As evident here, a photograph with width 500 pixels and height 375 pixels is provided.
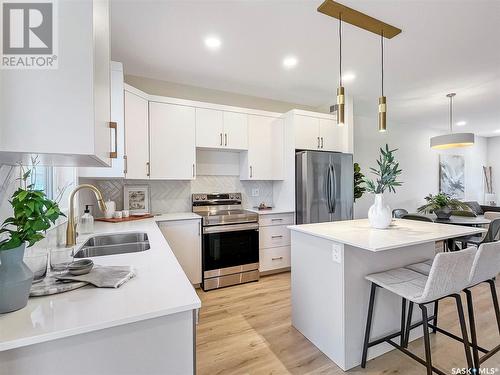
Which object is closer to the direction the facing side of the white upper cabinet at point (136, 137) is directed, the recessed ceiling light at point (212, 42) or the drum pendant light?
the recessed ceiling light

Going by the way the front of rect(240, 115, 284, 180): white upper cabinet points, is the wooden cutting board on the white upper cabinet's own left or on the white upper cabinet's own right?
on the white upper cabinet's own right

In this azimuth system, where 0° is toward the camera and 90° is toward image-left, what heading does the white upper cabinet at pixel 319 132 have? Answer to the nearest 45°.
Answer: approximately 315°

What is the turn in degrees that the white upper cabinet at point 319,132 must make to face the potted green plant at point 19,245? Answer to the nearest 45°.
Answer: approximately 45° to its right

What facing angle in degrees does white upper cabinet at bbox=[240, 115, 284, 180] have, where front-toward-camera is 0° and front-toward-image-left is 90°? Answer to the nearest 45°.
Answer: approximately 315°

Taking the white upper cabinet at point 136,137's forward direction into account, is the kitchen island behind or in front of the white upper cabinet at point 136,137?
in front

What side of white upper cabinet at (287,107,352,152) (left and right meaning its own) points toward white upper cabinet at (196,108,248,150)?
right

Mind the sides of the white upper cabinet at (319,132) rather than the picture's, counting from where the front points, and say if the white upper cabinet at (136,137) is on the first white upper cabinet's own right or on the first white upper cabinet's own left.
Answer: on the first white upper cabinet's own right

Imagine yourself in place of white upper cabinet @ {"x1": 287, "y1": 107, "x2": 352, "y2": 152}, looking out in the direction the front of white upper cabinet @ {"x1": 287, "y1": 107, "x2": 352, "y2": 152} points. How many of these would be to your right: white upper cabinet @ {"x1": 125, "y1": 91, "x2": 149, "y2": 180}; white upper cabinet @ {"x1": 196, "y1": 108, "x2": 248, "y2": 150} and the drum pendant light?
2

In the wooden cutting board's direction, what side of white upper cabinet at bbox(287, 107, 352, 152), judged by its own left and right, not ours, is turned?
right

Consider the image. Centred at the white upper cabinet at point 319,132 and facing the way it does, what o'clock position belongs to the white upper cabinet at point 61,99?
the white upper cabinet at point 61,99 is roughly at 2 o'clock from the white upper cabinet at point 319,132.

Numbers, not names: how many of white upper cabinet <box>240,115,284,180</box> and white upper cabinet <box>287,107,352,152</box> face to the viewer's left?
0
